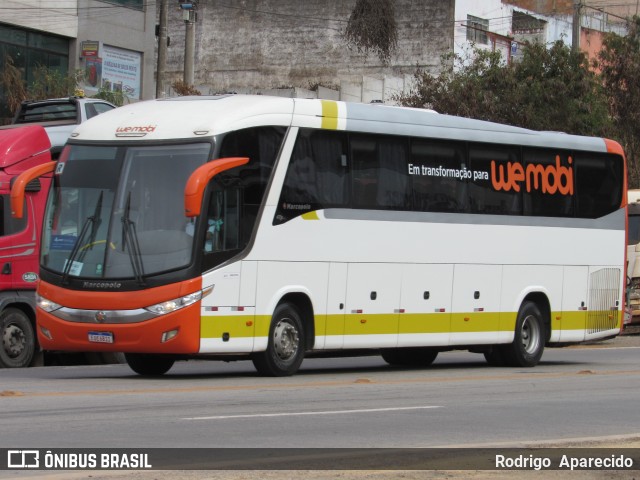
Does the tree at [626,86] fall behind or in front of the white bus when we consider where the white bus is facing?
behind

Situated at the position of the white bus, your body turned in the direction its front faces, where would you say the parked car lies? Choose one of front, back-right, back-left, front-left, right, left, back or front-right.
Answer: right

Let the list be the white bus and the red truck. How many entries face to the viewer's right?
0

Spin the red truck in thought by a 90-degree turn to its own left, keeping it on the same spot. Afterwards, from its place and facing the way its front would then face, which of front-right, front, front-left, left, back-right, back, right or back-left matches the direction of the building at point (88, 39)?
back-left

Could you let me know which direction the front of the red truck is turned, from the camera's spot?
facing the viewer and to the left of the viewer

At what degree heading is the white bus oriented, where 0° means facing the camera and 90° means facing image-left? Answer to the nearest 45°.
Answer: approximately 45°

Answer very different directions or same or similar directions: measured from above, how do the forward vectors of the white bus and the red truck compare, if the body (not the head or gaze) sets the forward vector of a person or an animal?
same or similar directions

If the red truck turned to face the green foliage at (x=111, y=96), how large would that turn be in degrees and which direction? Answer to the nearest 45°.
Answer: approximately 135° to its right

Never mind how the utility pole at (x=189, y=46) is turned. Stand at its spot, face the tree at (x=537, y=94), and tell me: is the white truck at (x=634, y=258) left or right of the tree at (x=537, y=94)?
right

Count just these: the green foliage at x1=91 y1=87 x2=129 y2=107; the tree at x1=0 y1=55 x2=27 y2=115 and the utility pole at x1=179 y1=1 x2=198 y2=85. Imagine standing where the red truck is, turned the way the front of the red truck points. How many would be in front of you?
0

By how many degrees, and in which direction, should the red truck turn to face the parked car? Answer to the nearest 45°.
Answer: approximately 135° to its right

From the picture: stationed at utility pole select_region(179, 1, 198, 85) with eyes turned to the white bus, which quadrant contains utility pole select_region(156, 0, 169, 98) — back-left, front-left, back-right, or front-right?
front-right
